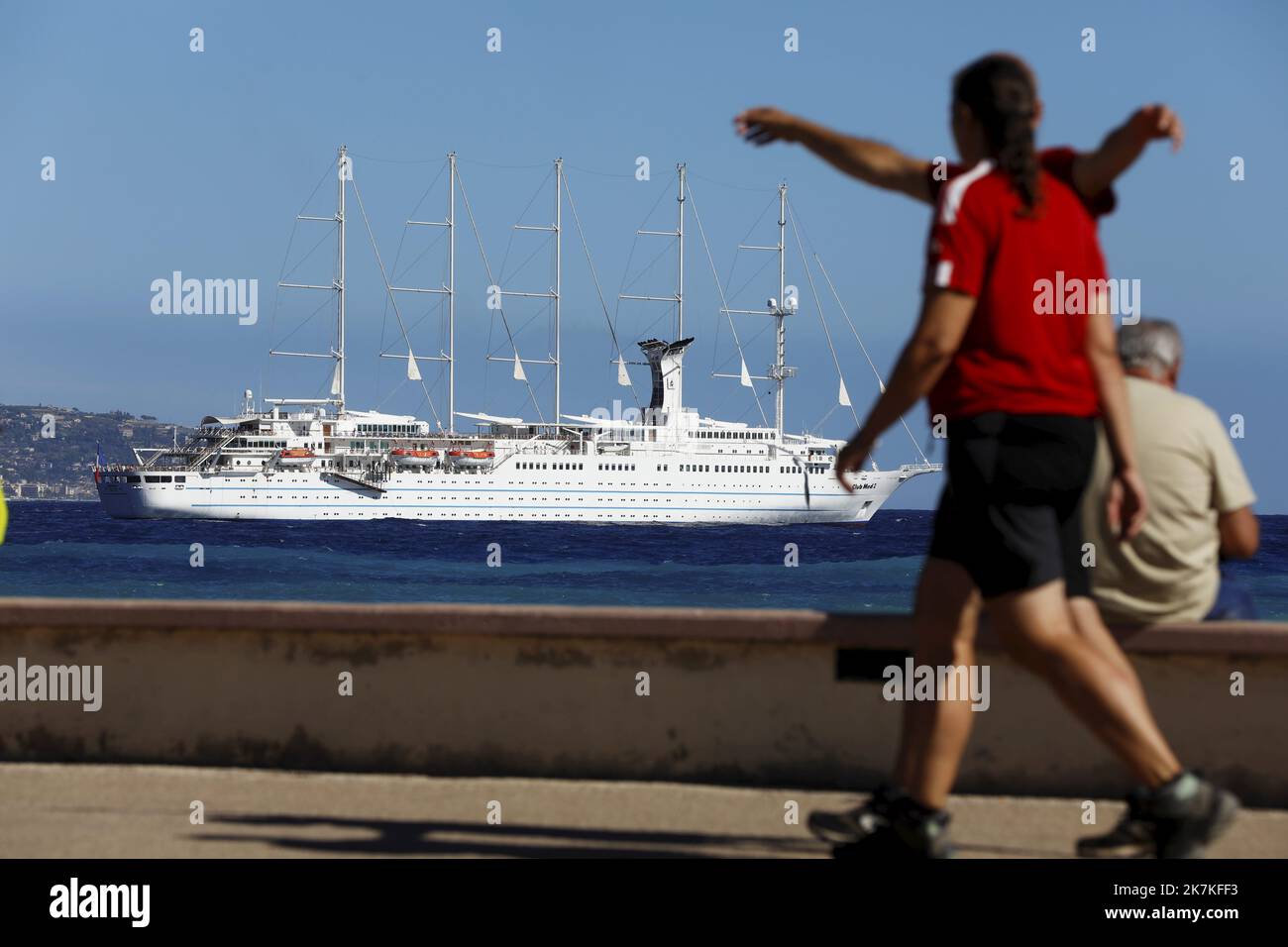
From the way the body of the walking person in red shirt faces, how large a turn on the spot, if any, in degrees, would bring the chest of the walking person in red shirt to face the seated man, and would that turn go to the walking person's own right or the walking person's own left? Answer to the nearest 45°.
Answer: approximately 90° to the walking person's own right

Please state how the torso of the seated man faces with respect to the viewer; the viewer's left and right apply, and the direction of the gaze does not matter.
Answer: facing away from the viewer and to the right of the viewer

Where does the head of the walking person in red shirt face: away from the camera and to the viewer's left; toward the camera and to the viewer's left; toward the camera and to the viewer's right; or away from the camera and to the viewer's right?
away from the camera and to the viewer's left

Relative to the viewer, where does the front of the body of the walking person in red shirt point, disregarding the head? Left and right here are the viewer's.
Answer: facing away from the viewer and to the left of the viewer

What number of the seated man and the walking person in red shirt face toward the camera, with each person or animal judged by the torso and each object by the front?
0
